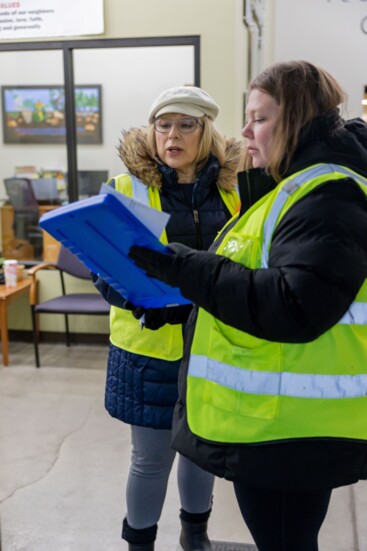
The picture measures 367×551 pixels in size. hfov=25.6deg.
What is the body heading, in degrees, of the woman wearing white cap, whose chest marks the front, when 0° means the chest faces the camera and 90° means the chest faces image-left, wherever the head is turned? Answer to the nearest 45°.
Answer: approximately 0°
